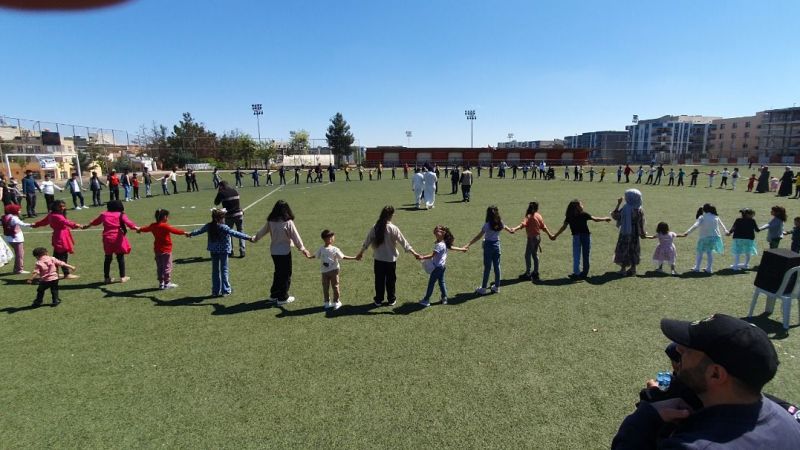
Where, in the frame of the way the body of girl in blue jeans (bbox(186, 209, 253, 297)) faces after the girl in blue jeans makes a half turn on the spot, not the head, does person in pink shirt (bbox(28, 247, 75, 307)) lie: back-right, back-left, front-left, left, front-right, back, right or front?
right

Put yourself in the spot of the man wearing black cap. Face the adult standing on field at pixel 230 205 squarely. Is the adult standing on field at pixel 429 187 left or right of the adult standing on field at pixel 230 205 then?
right

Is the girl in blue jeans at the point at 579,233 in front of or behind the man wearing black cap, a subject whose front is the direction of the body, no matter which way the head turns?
in front

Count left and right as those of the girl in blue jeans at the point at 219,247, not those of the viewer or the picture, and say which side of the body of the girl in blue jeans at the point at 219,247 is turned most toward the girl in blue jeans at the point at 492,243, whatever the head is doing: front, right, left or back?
right

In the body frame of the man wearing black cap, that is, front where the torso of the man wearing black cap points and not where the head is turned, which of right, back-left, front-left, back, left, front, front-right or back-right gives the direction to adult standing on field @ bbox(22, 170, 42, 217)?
front-left

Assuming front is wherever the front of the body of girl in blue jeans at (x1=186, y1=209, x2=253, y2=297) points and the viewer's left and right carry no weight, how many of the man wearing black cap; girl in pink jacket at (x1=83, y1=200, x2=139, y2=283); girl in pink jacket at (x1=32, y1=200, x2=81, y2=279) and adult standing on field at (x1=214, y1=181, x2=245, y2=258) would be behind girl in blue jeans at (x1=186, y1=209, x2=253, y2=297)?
1

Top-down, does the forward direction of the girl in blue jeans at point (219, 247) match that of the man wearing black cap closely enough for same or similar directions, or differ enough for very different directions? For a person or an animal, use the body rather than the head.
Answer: same or similar directions

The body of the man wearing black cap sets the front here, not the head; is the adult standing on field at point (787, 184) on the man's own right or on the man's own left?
on the man's own right

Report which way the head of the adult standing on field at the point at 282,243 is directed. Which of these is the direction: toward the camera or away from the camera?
away from the camera

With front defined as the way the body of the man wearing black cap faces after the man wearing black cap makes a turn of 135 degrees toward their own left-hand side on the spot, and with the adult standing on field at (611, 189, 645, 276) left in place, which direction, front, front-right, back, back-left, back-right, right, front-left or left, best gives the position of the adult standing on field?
back

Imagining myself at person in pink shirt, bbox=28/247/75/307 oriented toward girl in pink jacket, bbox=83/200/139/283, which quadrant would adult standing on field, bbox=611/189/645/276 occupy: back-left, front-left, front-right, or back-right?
front-right

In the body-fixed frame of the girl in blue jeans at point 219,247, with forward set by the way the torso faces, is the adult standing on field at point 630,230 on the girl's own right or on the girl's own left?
on the girl's own right

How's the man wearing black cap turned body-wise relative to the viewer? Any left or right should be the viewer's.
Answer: facing away from the viewer and to the left of the viewer

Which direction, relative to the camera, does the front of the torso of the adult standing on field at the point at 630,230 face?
away from the camera

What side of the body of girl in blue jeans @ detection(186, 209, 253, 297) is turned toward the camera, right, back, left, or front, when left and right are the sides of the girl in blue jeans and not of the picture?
back

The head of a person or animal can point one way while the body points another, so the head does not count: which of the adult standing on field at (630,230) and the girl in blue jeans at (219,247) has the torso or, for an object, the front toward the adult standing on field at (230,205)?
the girl in blue jeans

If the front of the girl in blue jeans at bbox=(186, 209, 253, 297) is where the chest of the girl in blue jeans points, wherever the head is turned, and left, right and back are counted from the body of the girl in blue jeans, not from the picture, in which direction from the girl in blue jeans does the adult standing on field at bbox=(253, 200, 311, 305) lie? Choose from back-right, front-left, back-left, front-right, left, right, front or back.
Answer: back-right
